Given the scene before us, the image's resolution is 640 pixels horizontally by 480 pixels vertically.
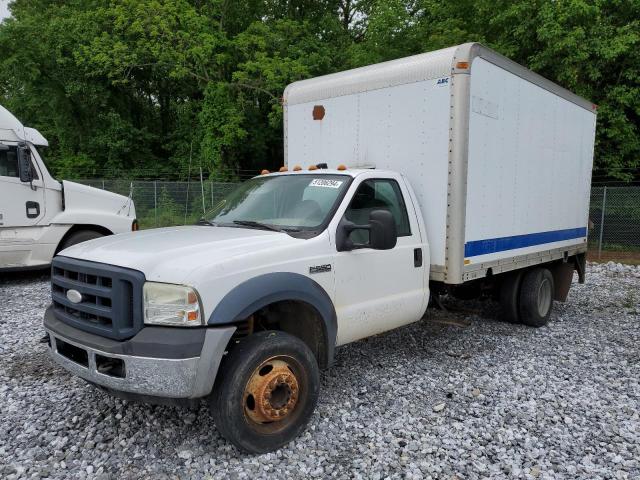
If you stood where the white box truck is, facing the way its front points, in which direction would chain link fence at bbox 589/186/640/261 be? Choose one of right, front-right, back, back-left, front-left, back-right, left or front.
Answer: back

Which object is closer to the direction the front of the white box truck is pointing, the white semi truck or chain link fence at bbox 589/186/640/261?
the white semi truck

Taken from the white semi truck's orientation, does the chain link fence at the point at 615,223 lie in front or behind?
in front

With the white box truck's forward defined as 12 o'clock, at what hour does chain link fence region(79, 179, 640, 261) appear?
The chain link fence is roughly at 4 o'clock from the white box truck.

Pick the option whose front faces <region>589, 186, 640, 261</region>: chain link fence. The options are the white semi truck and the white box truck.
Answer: the white semi truck

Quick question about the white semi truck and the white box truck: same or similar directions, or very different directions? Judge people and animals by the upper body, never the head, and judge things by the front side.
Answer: very different directions

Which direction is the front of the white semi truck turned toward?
to the viewer's right

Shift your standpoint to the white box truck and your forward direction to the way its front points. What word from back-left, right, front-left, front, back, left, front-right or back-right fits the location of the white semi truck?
right

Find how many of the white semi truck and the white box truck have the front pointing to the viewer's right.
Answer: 1

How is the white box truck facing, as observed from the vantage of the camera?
facing the viewer and to the left of the viewer

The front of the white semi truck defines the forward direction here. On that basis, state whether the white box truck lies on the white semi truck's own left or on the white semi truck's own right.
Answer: on the white semi truck's own right

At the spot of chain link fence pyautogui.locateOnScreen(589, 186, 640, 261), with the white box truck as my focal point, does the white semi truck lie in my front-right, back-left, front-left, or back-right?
front-right
